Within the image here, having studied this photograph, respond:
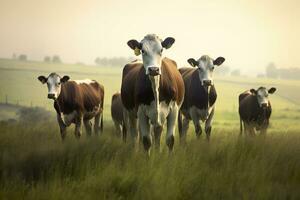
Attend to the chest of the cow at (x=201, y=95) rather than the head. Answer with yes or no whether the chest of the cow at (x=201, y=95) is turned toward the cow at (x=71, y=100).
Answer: no

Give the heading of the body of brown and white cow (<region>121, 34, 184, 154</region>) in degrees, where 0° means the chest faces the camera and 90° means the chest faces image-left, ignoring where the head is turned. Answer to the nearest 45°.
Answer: approximately 0°

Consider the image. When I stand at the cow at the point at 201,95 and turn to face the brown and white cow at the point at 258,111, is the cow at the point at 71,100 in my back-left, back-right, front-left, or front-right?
back-left

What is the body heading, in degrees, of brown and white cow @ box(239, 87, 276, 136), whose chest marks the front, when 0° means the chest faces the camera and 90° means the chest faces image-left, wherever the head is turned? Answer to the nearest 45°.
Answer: approximately 315°

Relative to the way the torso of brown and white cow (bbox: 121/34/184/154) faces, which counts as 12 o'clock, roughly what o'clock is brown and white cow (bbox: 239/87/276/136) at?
brown and white cow (bbox: 239/87/276/136) is roughly at 7 o'clock from brown and white cow (bbox: 121/34/184/154).

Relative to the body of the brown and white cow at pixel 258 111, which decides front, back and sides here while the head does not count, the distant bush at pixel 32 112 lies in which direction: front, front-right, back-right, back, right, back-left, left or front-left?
back

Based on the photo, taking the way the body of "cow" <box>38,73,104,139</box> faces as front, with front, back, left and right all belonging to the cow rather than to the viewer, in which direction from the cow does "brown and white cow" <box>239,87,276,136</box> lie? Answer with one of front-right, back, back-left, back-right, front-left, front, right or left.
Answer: back-left

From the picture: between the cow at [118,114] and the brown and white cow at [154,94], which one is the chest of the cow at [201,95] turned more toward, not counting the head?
the brown and white cow

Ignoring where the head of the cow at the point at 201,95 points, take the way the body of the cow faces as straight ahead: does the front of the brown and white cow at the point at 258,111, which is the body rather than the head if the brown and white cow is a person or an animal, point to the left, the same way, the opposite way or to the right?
the same way

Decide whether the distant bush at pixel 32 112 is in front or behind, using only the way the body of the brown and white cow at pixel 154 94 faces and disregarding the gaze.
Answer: behind

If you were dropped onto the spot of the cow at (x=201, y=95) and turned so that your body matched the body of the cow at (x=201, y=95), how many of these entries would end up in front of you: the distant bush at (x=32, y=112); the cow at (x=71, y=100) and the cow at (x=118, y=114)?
0

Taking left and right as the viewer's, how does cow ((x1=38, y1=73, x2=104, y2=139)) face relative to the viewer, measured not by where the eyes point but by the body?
facing the viewer and to the left of the viewer

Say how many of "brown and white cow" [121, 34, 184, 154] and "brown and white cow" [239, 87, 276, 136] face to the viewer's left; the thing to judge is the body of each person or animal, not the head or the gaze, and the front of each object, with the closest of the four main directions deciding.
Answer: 0

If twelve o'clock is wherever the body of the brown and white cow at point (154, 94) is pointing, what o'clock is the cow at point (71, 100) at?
The cow is roughly at 5 o'clock from the brown and white cow.

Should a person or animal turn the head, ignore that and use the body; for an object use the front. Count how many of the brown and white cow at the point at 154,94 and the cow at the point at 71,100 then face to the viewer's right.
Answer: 0

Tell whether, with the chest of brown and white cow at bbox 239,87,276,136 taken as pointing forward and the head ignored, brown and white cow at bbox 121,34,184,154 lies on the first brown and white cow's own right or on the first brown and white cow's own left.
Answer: on the first brown and white cow's own right
